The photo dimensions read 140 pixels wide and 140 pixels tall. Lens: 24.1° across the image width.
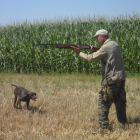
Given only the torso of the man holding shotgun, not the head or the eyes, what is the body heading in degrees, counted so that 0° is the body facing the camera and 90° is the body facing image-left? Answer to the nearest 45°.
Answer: approximately 90°
